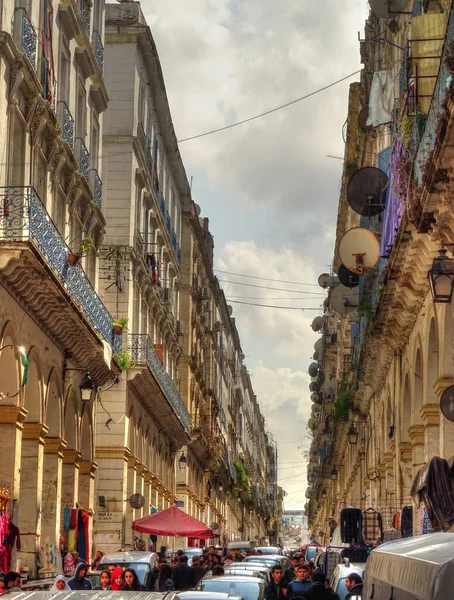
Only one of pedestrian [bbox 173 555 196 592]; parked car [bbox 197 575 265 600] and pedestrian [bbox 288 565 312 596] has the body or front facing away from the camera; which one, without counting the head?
pedestrian [bbox 173 555 196 592]

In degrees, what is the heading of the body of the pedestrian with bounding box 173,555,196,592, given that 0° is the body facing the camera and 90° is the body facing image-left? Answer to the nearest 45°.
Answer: approximately 180°

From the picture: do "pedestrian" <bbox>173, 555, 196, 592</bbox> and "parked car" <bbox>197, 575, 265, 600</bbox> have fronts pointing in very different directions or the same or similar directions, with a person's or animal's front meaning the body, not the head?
very different directions

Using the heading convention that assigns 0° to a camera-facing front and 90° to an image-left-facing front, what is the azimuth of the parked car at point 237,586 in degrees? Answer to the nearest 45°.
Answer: approximately 0°

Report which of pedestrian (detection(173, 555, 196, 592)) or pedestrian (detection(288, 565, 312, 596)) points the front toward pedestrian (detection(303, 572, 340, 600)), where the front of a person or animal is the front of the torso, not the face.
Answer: pedestrian (detection(288, 565, 312, 596))
